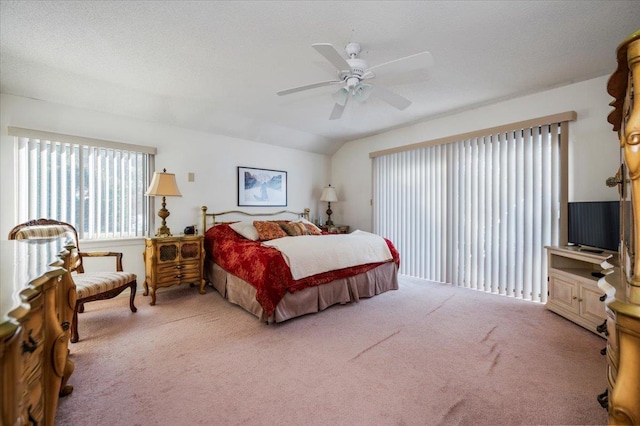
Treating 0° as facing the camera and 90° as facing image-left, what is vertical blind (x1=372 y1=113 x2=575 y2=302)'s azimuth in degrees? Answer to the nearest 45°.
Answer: approximately 45°

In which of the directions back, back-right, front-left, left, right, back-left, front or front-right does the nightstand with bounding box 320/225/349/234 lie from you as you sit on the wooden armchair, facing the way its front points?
front-left

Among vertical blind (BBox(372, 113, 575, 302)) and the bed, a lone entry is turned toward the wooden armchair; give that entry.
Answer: the vertical blind

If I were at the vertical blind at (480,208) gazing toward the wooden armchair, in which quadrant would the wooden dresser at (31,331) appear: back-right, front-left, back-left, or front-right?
front-left

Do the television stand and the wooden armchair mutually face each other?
yes

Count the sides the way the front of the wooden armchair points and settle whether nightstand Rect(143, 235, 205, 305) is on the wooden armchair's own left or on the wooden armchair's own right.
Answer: on the wooden armchair's own left

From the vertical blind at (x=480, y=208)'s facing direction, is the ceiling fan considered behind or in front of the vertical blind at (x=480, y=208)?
in front

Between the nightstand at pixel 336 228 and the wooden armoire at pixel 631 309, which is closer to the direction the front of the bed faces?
the wooden armoire

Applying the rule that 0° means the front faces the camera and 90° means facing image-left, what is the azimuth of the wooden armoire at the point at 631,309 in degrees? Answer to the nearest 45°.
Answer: approximately 90°

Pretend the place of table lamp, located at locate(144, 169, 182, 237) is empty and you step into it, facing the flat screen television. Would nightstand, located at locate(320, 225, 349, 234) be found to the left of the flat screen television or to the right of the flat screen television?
left

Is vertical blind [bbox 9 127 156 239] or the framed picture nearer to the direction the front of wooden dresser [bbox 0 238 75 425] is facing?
the framed picture

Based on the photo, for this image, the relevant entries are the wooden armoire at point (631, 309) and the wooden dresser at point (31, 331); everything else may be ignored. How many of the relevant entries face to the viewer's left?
1

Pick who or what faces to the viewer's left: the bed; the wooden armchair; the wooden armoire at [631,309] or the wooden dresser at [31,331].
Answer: the wooden armoire at [631,309]

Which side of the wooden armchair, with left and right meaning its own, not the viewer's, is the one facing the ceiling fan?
front

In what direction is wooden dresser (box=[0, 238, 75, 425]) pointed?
to the viewer's right

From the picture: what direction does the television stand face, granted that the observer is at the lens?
facing the viewer and to the left of the viewer
